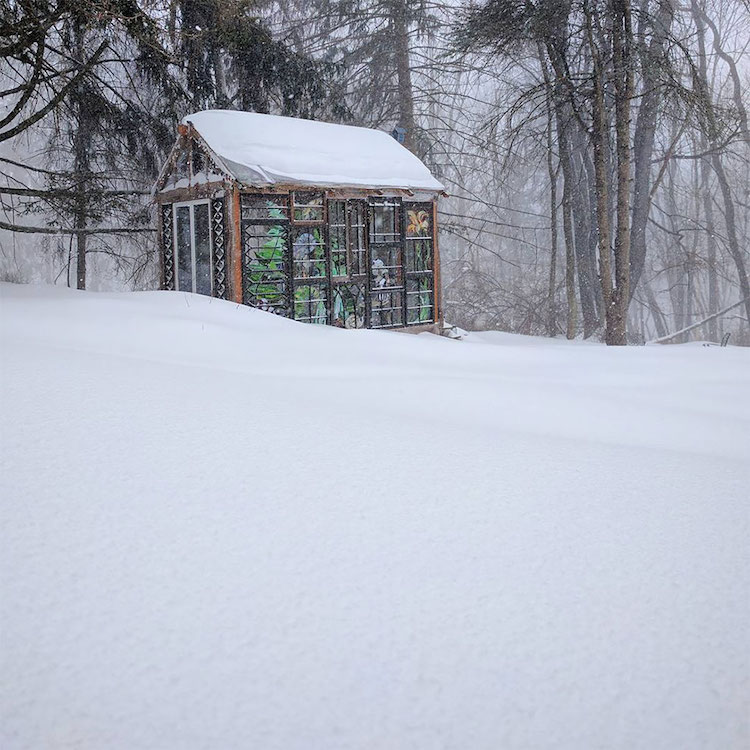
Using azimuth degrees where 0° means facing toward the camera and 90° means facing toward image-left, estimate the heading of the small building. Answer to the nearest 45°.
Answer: approximately 45°
